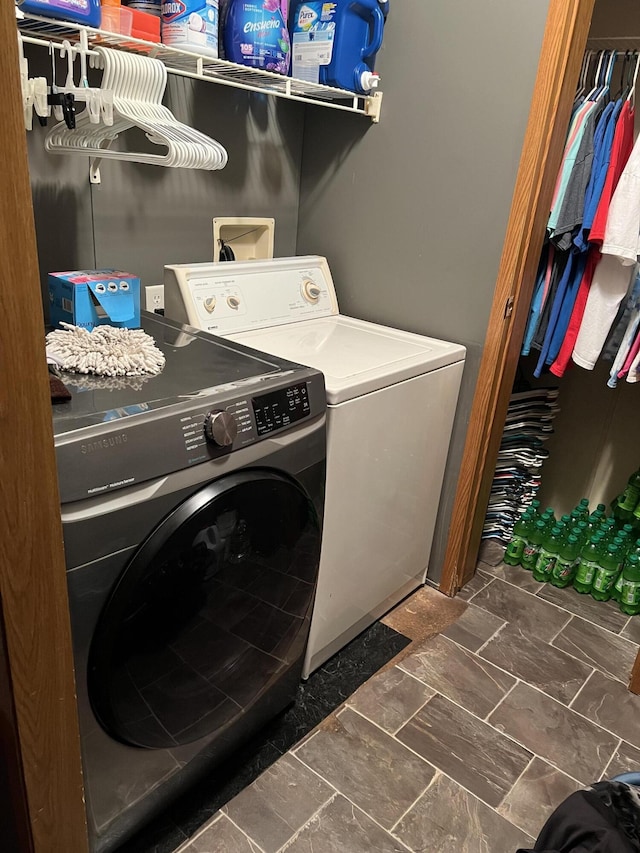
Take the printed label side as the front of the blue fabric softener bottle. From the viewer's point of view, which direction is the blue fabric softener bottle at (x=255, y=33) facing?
toward the camera

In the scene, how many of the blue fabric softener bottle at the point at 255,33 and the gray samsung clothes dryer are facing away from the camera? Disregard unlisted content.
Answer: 0

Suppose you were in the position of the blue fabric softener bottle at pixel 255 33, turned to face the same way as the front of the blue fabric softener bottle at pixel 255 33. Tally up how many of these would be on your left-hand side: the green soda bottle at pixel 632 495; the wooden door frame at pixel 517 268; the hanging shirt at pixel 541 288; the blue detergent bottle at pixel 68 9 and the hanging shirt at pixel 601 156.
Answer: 4

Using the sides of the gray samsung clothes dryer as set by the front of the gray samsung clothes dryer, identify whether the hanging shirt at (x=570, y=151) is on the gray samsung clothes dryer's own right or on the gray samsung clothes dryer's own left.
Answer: on the gray samsung clothes dryer's own left

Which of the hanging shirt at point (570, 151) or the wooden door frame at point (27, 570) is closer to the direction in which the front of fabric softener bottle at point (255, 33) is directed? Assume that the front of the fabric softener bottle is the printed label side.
the wooden door frame

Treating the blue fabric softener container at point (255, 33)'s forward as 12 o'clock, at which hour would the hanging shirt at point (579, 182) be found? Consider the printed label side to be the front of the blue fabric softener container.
The hanging shirt is roughly at 9 o'clock from the blue fabric softener container.

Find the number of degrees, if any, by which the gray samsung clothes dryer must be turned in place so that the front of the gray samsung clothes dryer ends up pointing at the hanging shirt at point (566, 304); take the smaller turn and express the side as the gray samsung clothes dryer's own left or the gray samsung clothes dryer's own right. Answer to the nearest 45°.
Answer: approximately 90° to the gray samsung clothes dryer's own left

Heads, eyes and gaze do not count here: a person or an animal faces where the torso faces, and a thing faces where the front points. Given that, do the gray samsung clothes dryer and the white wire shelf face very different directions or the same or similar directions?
same or similar directions

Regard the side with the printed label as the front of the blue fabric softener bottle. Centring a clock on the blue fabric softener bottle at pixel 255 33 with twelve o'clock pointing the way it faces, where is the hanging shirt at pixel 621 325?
The hanging shirt is roughly at 9 o'clock from the blue fabric softener bottle.

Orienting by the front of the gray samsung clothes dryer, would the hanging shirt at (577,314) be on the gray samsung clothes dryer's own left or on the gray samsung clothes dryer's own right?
on the gray samsung clothes dryer's own left

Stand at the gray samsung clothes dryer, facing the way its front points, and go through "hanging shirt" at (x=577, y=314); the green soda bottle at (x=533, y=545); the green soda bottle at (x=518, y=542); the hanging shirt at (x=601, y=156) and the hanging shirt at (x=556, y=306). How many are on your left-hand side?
5

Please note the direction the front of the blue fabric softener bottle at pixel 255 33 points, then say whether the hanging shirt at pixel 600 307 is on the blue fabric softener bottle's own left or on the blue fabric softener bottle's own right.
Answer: on the blue fabric softener bottle's own left

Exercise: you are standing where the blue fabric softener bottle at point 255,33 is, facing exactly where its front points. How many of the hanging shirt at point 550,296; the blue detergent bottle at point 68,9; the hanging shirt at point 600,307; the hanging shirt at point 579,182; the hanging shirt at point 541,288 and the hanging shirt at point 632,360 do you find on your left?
5
